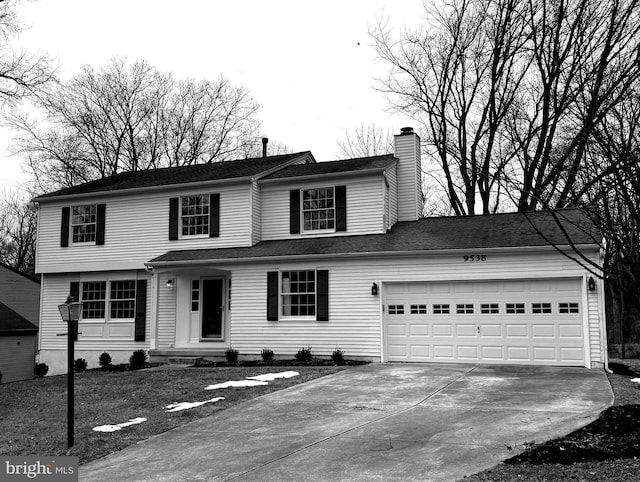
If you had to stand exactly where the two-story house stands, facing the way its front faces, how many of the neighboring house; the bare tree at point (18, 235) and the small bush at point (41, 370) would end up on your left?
0

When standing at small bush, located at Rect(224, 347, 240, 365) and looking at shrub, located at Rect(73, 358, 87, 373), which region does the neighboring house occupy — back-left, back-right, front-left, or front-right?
front-right

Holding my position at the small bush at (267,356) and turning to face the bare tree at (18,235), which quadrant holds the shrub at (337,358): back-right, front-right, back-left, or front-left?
back-right

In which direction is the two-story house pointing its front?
toward the camera

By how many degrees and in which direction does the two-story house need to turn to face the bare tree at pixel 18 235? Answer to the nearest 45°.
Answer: approximately 135° to its right

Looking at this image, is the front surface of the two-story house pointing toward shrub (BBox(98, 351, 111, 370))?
no

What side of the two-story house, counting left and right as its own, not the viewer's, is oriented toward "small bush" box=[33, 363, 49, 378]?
right

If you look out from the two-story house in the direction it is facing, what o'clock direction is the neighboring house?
The neighboring house is roughly at 4 o'clock from the two-story house.

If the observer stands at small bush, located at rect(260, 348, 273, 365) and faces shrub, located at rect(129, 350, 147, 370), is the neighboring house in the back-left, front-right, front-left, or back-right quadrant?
front-right
